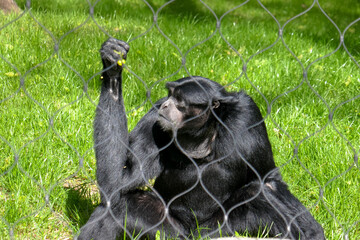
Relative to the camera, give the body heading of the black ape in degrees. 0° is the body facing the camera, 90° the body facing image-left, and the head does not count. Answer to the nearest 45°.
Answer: approximately 45°
